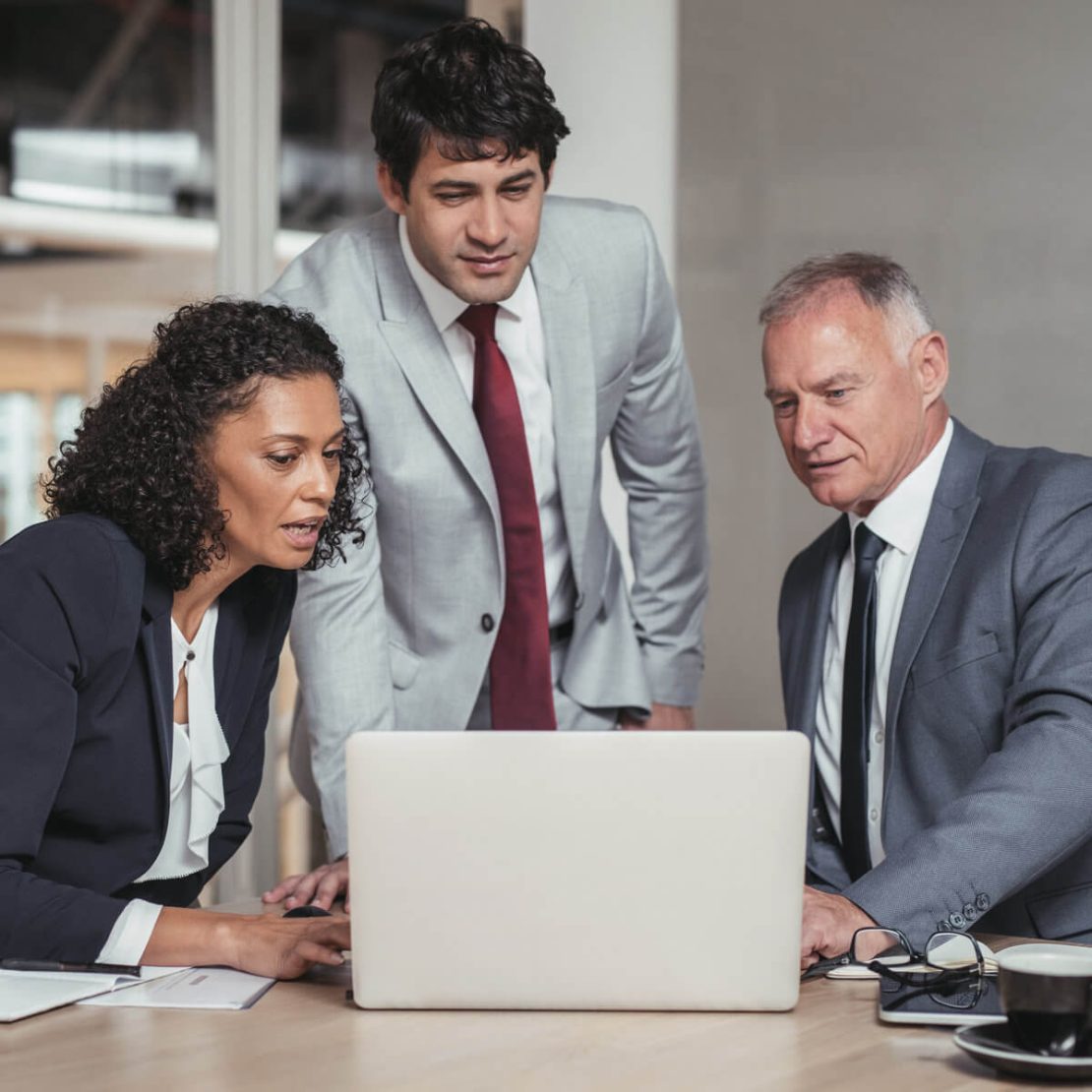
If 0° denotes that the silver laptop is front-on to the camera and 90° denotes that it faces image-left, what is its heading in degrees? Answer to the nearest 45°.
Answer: approximately 180°

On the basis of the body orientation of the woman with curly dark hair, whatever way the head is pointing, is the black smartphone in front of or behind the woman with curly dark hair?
in front

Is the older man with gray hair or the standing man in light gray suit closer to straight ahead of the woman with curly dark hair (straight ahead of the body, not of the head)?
the older man with gray hair

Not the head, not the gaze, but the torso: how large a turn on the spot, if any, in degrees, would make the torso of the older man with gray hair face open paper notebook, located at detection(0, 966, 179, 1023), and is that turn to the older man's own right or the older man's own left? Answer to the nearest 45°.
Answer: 0° — they already face it

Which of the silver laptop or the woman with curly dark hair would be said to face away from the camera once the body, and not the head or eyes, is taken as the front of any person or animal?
the silver laptop

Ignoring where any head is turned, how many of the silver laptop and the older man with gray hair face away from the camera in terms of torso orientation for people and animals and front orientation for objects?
1

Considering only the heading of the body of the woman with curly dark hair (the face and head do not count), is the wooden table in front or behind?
in front

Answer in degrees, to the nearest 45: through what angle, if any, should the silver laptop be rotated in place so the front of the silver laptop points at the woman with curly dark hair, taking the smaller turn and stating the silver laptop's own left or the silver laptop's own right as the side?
approximately 45° to the silver laptop's own left

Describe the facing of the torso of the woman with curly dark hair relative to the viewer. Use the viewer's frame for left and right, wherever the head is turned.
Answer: facing the viewer and to the right of the viewer

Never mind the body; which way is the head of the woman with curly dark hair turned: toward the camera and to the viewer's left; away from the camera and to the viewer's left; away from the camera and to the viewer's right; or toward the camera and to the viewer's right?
toward the camera and to the viewer's right

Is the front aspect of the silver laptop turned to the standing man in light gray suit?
yes

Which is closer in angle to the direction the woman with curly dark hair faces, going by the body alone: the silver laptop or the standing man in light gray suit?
the silver laptop

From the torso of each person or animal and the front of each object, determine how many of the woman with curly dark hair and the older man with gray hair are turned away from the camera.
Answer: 0

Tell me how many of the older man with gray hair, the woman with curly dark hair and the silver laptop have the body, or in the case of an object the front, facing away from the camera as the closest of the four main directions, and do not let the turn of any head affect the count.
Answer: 1
